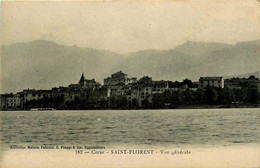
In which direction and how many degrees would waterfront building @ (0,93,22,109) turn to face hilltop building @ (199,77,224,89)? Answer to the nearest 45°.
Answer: approximately 90° to its left

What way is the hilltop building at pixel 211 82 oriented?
toward the camera

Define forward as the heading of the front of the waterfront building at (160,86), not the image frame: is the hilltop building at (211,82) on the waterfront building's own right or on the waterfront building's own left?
on the waterfront building's own left

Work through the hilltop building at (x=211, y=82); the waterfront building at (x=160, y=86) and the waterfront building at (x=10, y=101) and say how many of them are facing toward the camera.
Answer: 3

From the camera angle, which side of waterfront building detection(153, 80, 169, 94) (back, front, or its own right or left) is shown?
front

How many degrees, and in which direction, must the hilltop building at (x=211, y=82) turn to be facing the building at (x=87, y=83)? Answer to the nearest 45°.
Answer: approximately 90° to its right

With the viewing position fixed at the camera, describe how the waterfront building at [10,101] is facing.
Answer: facing the viewer

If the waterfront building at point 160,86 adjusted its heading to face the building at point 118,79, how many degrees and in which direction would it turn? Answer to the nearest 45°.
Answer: approximately 90° to its right

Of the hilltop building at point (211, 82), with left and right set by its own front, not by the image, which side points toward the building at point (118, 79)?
right

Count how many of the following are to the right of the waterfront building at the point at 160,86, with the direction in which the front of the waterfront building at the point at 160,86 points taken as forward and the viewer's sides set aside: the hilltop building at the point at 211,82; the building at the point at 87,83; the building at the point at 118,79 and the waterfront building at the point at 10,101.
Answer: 3
